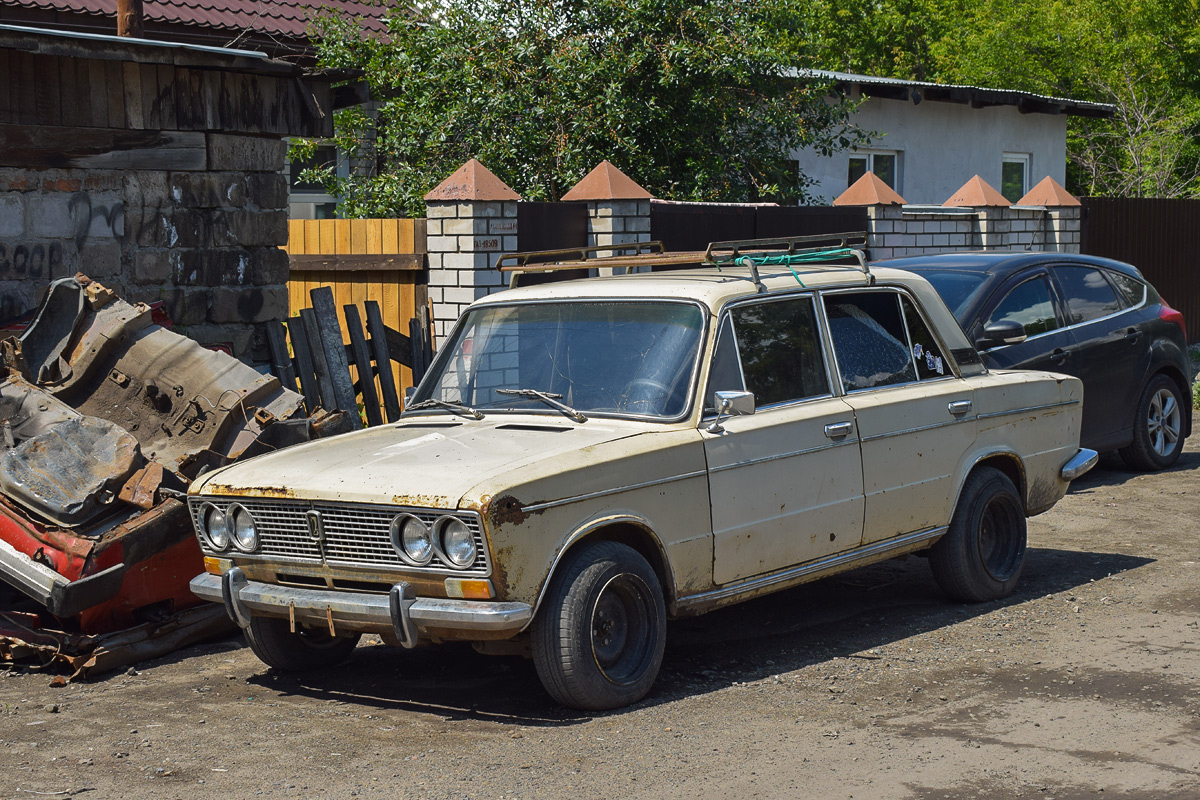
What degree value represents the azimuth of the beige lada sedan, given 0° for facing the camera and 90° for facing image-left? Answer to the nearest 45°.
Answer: approximately 45°

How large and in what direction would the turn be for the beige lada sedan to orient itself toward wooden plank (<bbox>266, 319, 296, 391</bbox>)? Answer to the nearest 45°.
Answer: approximately 90° to its right

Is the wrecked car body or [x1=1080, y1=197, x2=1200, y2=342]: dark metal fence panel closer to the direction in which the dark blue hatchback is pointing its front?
the wrecked car body

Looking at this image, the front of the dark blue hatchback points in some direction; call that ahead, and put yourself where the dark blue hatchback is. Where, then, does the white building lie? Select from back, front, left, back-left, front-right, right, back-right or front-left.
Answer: back-right

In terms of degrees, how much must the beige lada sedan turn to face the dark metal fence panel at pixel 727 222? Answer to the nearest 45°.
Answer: approximately 135° to its right

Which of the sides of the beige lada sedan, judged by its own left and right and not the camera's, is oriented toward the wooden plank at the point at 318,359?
right

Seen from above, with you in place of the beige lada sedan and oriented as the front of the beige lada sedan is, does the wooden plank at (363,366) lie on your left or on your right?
on your right

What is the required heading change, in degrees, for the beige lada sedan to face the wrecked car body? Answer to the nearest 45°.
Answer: approximately 45° to its right

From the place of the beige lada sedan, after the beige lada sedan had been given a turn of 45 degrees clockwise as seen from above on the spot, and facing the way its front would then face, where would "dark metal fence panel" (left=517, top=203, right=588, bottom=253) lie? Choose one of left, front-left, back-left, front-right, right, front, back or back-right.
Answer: right

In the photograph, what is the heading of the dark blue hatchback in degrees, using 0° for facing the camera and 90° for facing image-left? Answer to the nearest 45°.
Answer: approximately 45°
